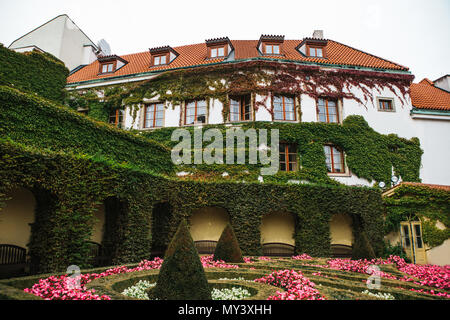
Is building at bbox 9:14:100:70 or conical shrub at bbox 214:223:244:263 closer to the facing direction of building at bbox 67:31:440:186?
the conical shrub

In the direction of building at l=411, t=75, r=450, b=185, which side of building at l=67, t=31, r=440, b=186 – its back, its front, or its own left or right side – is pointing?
left

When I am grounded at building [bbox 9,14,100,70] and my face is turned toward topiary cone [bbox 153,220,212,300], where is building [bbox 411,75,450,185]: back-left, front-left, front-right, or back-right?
front-left

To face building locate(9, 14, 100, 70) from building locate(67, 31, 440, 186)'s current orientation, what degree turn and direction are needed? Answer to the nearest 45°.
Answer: approximately 90° to its right

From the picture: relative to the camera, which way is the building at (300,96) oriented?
toward the camera

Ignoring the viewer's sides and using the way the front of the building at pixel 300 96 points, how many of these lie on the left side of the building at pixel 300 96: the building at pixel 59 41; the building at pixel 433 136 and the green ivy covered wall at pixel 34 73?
1

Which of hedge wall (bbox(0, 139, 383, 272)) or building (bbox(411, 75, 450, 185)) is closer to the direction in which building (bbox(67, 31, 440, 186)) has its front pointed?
the hedge wall

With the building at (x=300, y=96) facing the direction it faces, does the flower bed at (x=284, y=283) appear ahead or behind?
ahead

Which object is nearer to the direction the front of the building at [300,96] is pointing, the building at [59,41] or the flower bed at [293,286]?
the flower bed

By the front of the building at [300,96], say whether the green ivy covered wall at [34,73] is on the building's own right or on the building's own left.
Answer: on the building's own right

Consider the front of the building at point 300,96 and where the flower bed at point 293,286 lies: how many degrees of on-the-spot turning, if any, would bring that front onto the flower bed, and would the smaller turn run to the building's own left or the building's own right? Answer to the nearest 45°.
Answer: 0° — it already faces it

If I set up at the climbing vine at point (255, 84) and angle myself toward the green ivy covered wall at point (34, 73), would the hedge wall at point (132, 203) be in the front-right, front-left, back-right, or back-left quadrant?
front-left
